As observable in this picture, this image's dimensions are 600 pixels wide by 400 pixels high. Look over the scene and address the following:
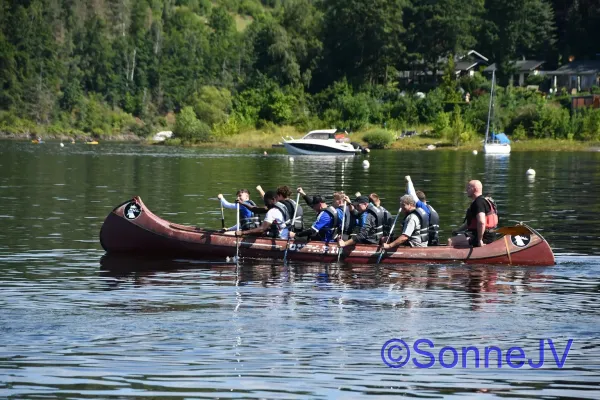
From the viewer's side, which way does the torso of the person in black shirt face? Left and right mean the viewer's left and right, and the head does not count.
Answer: facing to the left of the viewer

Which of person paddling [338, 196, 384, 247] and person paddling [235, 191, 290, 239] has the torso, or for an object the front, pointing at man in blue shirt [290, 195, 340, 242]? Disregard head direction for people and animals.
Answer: person paddling [338, 196, 384, 247]

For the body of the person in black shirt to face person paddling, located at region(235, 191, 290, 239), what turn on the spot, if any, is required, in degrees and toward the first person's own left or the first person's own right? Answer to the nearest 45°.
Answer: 0° — they already face them

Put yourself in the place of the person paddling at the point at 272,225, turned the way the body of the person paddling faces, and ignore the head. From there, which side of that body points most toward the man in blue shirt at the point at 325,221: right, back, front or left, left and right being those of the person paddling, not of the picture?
back

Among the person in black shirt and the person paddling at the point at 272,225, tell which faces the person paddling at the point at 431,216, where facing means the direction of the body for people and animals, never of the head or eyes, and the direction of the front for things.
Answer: the person in black shirt

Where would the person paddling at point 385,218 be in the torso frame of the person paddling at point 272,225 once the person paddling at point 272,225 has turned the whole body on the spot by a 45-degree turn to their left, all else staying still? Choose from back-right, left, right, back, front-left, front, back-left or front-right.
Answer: back-left

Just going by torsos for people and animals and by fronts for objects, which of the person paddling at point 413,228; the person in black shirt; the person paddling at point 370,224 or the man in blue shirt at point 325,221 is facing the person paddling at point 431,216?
the person in black shirt

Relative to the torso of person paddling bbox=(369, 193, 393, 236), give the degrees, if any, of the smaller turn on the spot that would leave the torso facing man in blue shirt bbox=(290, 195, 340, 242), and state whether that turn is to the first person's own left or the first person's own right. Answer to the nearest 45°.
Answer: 0° — they already face them

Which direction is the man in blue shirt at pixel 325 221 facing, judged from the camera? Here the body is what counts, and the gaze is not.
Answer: to the viewer's left

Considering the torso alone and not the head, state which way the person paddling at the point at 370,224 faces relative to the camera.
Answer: to the viewer's left

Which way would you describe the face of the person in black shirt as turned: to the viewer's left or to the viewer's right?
to the viewer's left

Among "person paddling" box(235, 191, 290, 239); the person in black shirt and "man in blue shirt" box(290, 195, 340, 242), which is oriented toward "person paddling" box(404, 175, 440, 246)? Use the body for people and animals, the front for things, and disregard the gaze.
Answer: the person in black shirt

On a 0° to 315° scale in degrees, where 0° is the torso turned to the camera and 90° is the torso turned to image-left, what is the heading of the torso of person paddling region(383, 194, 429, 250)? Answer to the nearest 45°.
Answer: approximately 90°
